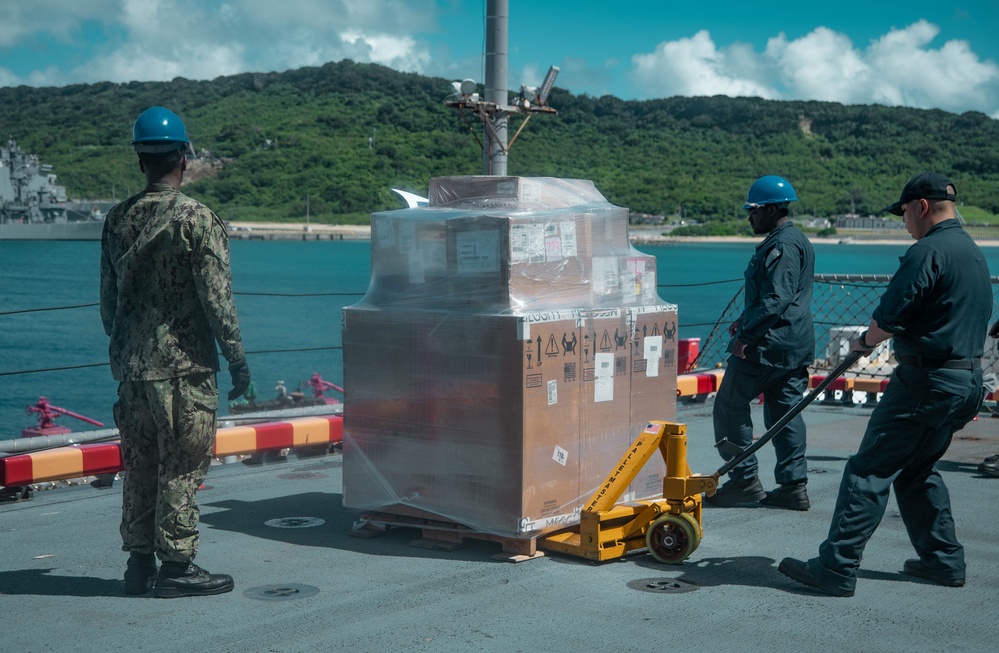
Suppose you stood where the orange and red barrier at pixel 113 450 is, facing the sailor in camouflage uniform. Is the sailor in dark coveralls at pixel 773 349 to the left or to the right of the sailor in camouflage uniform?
left

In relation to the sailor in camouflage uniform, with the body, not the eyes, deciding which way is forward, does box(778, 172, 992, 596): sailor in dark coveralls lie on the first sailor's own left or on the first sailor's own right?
on the first sailor's own right

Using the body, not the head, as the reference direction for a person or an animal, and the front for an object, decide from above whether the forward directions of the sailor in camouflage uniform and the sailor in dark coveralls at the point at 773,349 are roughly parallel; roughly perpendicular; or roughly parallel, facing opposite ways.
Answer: roughly perpendicular

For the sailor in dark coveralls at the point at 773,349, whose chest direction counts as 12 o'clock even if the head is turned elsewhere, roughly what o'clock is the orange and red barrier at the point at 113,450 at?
The orange and red barrier is roughly at 12 o'clock from the sailor in dark coveralls.

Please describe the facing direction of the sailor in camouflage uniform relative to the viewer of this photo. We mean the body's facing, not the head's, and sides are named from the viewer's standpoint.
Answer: facing away from the viewer and to the right of the viewer

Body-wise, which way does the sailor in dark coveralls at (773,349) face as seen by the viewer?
to the viewer's left

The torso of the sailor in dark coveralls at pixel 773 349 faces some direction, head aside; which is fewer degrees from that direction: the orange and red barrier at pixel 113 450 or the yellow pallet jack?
the orange and red barrier

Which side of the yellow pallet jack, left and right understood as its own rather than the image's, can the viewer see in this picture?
left
